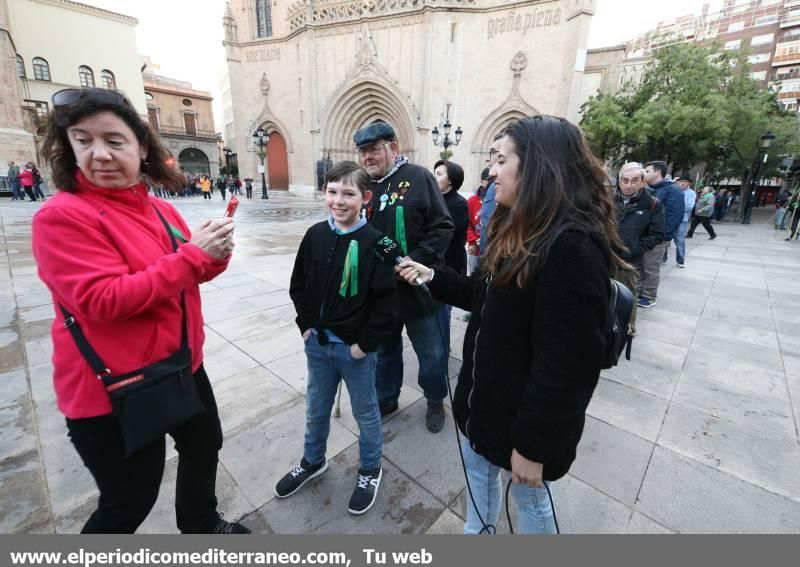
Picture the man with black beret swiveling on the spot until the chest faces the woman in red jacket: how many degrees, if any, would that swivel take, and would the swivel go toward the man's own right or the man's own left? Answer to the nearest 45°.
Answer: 0° — they already face them

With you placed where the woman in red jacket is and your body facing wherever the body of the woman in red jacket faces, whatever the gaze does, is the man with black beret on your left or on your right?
on your left

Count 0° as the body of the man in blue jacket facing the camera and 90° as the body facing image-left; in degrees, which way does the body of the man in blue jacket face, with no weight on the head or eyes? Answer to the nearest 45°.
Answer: approximately 90°

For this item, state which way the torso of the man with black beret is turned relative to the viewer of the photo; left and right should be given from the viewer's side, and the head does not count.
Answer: facing the viewer and to the left of the viewer

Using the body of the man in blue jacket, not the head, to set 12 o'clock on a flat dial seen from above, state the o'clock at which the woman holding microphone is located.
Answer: The woman holding microphone is roughly at 9 o'clock from the man in blue jacket.

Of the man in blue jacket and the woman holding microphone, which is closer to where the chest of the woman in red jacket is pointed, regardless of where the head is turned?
the woman holding microphone

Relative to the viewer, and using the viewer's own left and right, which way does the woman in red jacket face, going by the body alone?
facing the viewer and to the right of the viewer

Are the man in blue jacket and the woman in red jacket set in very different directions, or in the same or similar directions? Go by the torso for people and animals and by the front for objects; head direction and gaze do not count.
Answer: very different directions

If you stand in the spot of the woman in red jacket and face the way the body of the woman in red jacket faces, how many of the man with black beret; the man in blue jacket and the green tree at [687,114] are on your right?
0

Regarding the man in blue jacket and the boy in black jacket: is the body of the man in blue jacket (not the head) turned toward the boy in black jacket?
no

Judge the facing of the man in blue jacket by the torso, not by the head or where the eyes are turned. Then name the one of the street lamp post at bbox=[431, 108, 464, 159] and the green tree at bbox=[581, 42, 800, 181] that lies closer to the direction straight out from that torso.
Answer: the street lamp post

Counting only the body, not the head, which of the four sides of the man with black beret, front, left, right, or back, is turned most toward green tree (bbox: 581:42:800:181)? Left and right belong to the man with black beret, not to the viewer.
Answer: back

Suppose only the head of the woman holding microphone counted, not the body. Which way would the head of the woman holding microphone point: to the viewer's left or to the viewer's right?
to the viewer's left
